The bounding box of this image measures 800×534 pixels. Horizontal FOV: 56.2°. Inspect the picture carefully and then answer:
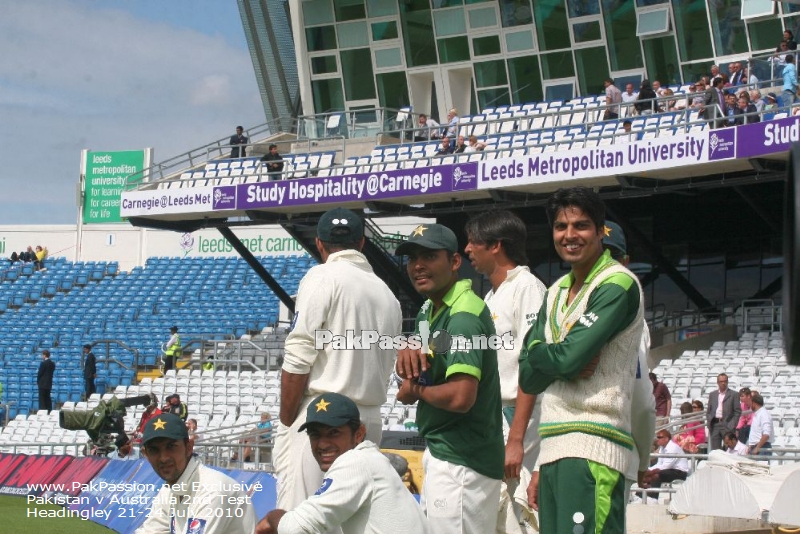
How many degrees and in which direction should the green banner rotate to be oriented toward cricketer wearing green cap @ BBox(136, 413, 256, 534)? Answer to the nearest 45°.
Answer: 0° — it already faces them

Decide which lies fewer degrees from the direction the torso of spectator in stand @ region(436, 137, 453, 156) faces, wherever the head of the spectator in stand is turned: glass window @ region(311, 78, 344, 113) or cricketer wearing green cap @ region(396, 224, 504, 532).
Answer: the cricketer wearing green cap

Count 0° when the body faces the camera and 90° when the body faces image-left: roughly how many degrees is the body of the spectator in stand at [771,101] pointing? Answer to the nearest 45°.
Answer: approximately 45°

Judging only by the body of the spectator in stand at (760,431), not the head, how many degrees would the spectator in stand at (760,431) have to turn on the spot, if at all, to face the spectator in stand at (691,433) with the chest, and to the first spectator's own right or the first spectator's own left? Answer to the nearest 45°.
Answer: approximately 45° to the first spectator's own right

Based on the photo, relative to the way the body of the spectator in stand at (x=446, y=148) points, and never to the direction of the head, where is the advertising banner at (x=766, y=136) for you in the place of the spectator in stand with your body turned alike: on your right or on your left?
on your left

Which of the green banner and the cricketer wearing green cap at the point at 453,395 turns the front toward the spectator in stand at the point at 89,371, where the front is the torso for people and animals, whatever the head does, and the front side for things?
the green banner

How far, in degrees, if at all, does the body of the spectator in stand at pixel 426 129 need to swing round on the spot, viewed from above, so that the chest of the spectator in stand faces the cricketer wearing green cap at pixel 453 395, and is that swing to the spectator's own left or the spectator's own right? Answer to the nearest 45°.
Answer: approximately 45° to the spectator's own left

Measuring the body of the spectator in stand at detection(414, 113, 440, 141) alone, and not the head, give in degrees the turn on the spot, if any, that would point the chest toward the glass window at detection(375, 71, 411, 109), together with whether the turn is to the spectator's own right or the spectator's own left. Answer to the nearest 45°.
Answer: approximately 135° to the spectator's own right
